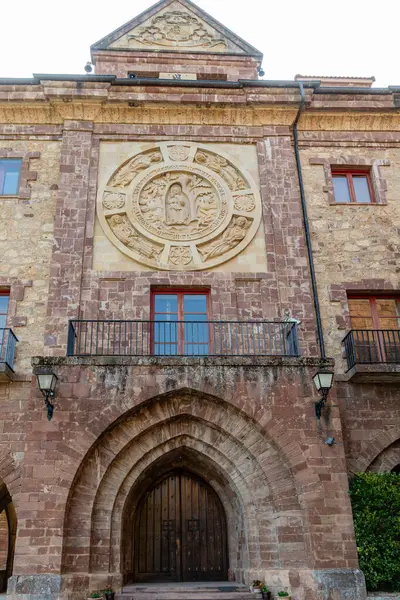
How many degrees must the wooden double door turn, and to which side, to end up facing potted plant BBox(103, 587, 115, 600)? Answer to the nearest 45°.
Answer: approximately 45° to its right

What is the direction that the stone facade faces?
toward the camera

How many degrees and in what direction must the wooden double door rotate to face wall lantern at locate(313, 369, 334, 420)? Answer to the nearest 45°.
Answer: approximately 45° to its left

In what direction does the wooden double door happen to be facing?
toward the camera

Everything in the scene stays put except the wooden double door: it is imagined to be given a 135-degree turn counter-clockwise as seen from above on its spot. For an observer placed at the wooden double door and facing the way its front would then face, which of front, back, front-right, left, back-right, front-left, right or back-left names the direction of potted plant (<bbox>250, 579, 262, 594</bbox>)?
right
